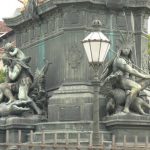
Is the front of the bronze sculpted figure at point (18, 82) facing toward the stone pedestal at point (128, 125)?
no

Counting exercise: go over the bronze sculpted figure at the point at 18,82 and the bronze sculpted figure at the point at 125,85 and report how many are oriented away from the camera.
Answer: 0

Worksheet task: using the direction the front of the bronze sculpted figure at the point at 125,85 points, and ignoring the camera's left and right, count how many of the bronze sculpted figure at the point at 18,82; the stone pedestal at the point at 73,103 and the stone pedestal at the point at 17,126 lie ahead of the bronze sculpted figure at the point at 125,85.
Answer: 0

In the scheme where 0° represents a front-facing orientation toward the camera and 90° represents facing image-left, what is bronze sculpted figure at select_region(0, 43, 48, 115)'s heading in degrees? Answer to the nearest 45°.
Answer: approximately 45°

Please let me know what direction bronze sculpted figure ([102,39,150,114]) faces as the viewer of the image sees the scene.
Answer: facing the viewer and to the right of the viewer
